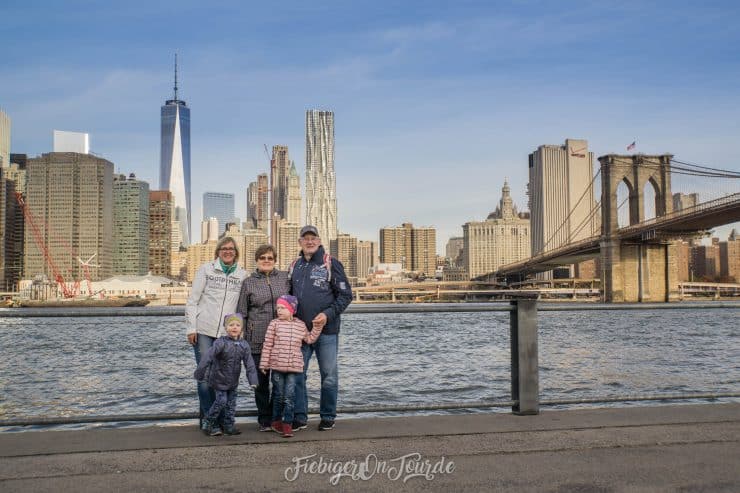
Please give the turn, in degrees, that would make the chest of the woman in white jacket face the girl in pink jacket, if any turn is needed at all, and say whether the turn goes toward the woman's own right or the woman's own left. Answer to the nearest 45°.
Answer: approximately 45° to the woman's own left

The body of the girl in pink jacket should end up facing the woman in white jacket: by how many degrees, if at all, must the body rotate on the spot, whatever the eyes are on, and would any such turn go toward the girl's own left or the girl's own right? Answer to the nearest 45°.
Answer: approximately 135° to the girl's own right

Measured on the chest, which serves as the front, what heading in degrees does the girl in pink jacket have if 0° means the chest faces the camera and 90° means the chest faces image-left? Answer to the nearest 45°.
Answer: approximately 0°

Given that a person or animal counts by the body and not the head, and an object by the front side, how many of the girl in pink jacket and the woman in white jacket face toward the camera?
2
